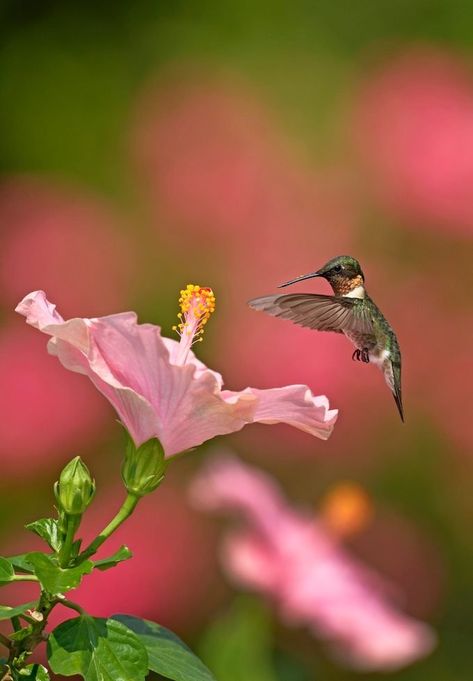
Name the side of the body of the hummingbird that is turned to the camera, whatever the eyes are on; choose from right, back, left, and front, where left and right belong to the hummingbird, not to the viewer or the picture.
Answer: left

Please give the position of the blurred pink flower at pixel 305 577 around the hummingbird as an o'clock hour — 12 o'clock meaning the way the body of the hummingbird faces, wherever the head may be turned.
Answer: The blurred pink flower is roughly at 3 o'clock from the hummingbird.

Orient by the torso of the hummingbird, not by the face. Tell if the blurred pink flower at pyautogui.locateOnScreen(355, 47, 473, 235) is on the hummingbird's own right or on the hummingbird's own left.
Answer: on the hummingbird's own right

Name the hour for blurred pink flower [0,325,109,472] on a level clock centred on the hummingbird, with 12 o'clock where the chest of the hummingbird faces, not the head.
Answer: The blurred pink flower is roughly at 2 o'clock from the hummingbird.

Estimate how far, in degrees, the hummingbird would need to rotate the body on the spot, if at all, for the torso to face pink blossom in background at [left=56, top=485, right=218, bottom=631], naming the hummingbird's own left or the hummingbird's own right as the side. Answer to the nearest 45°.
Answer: approximately 90° to the hummingbird's own right

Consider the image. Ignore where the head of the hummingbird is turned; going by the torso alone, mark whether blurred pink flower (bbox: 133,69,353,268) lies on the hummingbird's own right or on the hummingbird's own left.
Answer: on the hummingbird's own right
